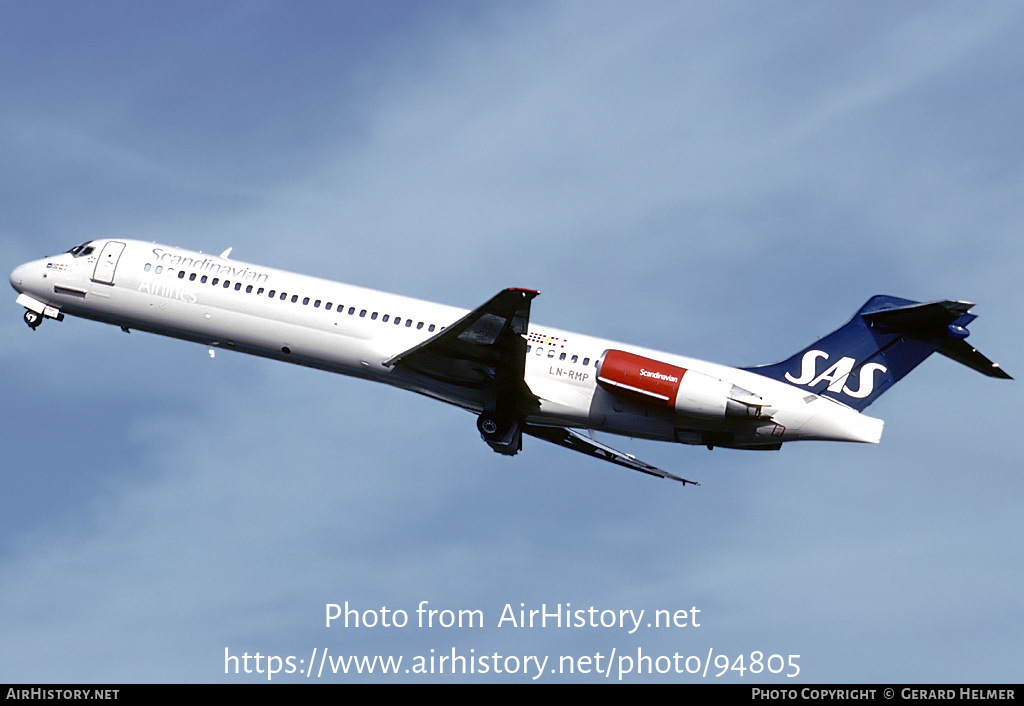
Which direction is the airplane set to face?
to the viewer's left
